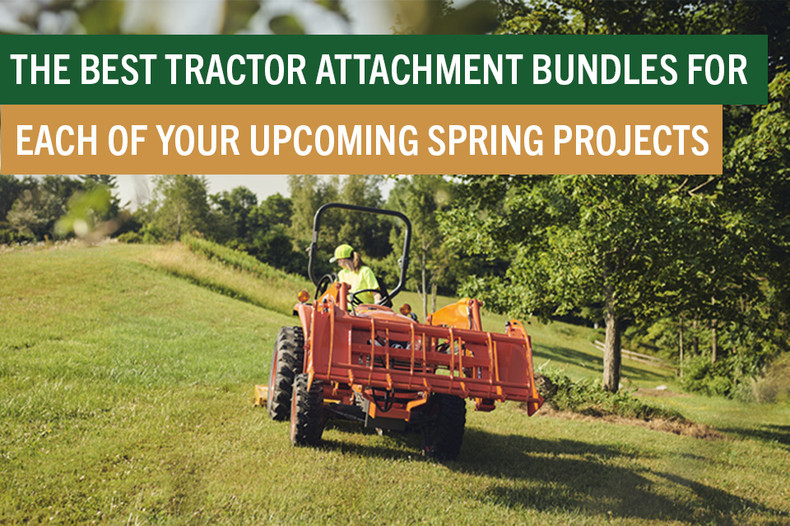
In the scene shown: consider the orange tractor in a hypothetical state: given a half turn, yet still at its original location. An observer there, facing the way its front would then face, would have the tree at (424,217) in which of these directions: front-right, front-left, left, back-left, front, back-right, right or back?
front

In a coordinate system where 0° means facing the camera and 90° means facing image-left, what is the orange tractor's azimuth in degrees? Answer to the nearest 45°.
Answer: approximately 0°

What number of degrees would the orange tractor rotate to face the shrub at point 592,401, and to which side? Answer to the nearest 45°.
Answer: approximately 135° to its left
